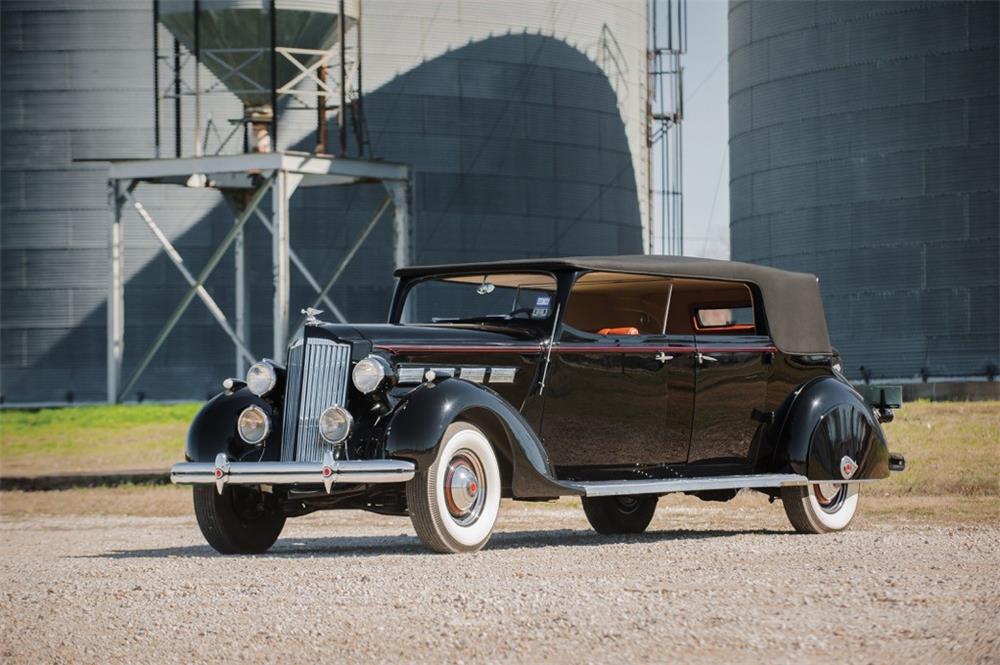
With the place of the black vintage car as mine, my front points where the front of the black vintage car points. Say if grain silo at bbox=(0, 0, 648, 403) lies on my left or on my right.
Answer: on my right

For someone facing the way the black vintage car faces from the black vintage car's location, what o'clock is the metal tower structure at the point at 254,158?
The metal tower structure is roughly at 4 o'clock from the black vintage car.

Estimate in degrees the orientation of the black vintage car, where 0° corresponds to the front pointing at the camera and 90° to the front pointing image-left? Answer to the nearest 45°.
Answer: approximately 45°

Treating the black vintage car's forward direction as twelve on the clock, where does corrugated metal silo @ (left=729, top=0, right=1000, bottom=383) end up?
The corrugated metal silo is roughly at 5 o'clock from the black vintage car.
